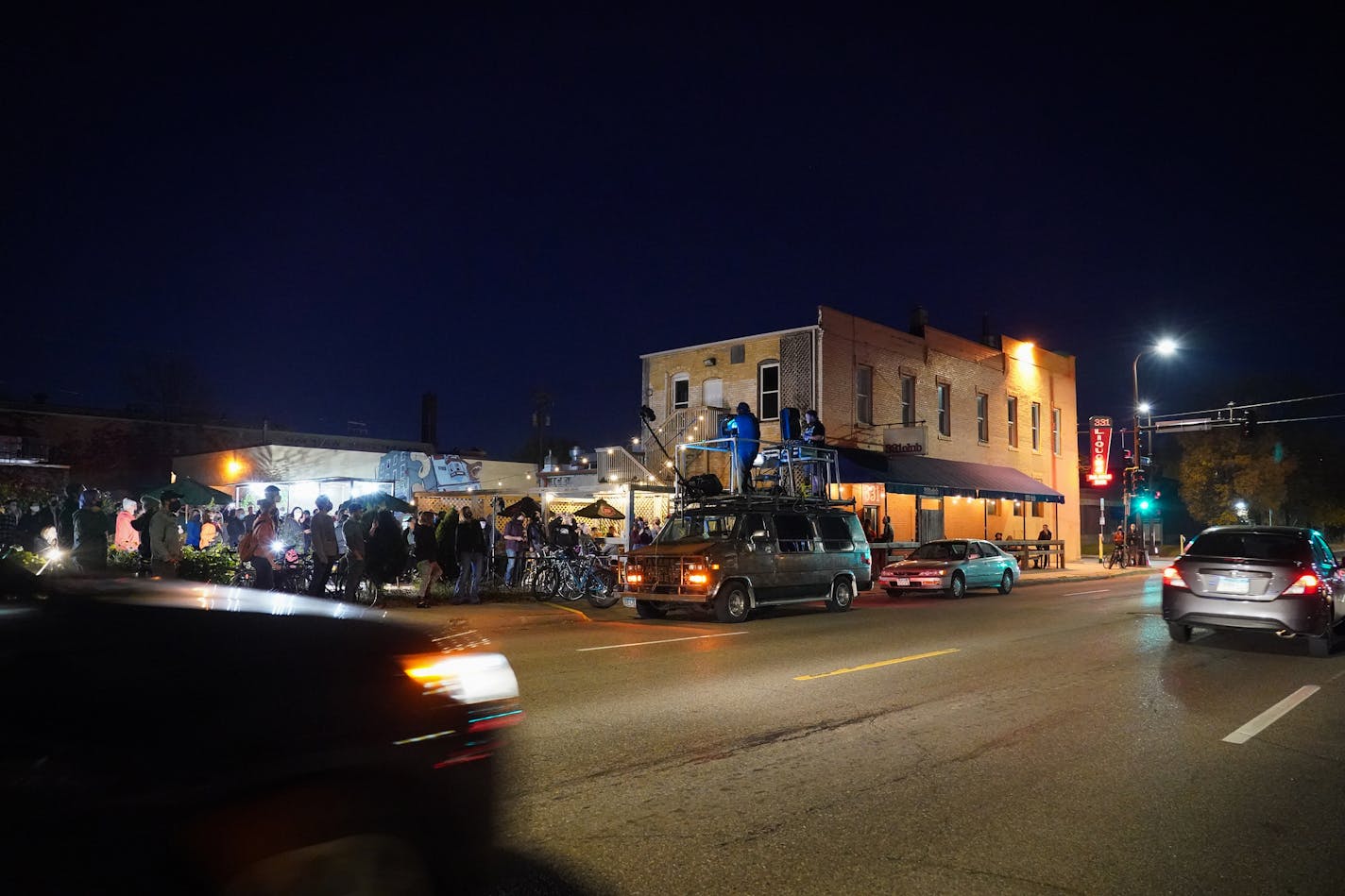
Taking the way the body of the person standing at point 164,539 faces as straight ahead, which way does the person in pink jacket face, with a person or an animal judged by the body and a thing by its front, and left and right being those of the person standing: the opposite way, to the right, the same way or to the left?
the same way

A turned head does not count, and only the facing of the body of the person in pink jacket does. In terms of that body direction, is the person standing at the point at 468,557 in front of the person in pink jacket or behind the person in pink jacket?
in front

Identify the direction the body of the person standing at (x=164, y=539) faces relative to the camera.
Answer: to the viewer's right

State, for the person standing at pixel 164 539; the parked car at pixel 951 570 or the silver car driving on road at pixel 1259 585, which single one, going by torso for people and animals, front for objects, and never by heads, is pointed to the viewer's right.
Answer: the person standing

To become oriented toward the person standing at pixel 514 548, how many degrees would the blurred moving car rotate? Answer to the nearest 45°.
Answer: approximately 90° to its left

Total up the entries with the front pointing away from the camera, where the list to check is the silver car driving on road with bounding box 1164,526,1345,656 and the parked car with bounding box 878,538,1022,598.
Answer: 1

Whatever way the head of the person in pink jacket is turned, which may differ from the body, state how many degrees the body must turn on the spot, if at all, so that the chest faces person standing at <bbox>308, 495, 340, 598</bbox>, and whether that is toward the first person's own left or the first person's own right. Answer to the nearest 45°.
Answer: approximately 45° to the first person's own right

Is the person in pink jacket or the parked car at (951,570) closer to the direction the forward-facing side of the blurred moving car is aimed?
the parked car

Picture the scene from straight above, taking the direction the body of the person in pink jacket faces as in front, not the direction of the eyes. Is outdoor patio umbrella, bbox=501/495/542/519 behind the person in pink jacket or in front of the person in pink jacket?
in front

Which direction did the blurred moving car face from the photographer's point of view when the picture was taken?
facing to the right of the viewer

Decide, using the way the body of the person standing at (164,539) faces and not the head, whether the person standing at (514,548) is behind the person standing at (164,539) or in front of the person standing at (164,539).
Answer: in front

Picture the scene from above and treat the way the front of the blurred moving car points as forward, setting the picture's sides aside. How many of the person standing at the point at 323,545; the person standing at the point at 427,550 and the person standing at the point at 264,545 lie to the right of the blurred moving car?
0

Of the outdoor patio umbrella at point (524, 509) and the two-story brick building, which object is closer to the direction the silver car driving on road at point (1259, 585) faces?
the two-story brick building

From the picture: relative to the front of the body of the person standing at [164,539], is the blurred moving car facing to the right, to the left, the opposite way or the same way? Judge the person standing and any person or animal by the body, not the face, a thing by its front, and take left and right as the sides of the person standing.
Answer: the same way

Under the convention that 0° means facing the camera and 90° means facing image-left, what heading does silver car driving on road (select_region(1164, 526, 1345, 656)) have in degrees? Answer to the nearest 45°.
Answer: approximately 180°

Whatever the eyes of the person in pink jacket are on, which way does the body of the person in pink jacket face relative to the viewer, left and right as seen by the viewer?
facing to the right of the viewer

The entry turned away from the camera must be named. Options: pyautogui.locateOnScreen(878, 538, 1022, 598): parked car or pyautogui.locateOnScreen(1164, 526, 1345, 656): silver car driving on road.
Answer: pyautogui.locateOnScreen(1164, 526, 1345, 656): silver car driving on road

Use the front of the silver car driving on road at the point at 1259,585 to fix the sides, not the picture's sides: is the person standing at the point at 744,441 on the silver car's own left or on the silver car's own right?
on the silver car's own left

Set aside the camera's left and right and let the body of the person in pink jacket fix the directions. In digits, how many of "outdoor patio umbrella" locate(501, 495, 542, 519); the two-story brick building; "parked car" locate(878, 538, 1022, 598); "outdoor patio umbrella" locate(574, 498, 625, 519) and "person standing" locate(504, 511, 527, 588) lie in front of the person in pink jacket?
5

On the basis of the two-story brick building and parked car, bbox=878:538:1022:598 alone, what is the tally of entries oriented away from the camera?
0

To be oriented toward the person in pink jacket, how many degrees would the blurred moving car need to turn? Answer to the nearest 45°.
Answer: approximately 90° to its left
